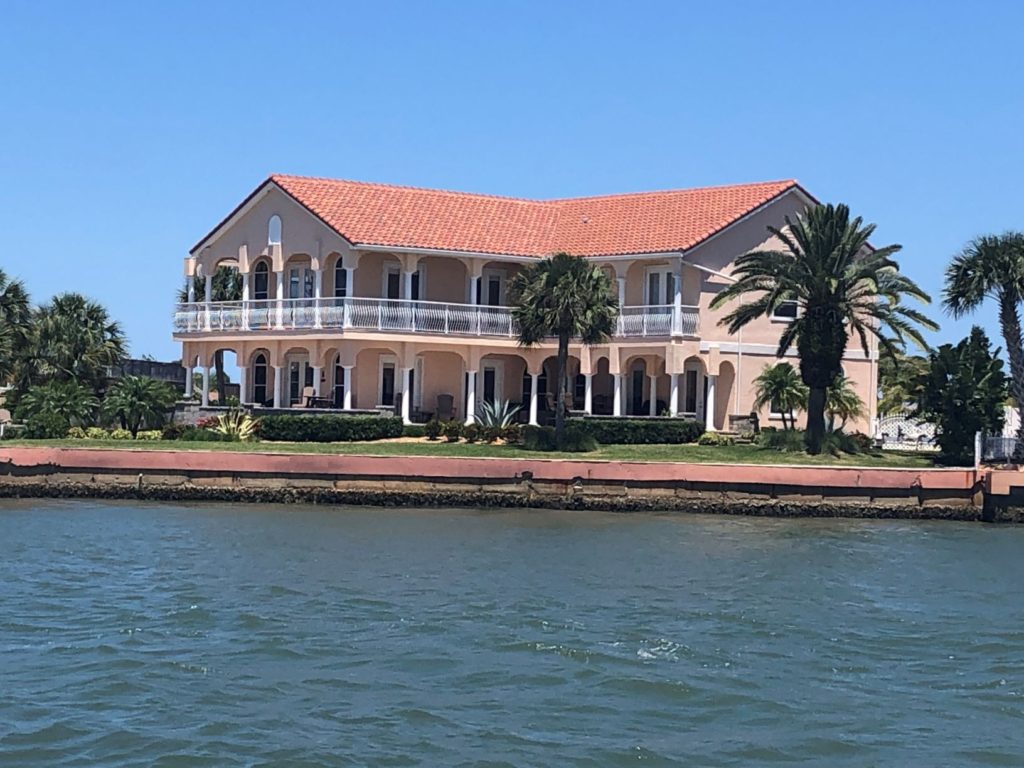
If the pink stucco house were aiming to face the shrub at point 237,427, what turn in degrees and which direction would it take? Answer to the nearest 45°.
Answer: approximately 45° to its right

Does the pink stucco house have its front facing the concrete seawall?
yes

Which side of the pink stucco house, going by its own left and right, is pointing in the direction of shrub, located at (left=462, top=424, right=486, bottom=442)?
front

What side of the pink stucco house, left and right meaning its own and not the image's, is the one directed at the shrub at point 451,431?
front

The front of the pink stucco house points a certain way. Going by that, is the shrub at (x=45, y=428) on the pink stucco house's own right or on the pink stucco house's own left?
on the pink stucco house's own right

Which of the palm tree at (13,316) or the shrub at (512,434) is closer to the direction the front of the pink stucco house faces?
the shrub

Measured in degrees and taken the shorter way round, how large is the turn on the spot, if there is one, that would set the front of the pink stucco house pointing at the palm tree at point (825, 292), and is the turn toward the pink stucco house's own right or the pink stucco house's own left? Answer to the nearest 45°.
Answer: approximately 45° to the pink stucco house's own left

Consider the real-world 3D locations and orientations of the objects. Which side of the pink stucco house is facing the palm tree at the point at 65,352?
right

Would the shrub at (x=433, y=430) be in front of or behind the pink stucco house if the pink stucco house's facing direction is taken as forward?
in front

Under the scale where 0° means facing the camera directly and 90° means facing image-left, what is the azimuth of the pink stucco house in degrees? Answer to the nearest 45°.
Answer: approximately 0°

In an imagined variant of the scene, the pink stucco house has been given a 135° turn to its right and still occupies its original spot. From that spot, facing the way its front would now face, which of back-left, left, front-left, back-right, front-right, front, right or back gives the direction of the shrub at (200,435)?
left

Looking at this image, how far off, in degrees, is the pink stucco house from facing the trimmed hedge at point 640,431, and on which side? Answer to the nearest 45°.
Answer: approximately 45° to its left

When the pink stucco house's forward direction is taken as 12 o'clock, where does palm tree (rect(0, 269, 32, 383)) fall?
The palm tree is roughly at 3 o'clock from the pink stucco house.
